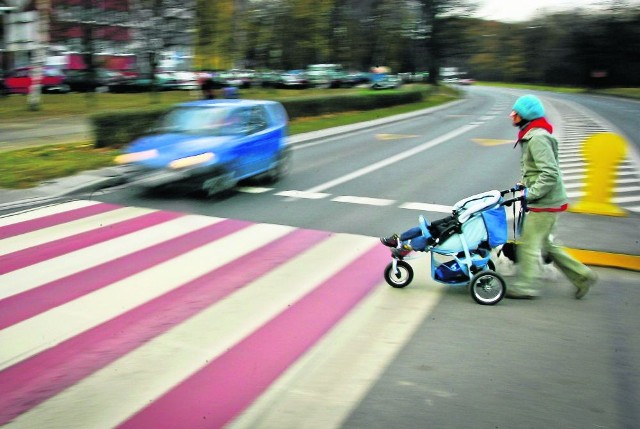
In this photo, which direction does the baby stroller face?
to the viewer's left

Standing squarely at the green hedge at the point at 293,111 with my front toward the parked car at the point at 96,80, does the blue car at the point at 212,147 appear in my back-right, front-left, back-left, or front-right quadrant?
back-left

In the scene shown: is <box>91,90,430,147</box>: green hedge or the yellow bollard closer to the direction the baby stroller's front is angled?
the green hedge

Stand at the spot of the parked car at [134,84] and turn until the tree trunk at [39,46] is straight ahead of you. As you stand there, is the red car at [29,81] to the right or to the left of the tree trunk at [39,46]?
right

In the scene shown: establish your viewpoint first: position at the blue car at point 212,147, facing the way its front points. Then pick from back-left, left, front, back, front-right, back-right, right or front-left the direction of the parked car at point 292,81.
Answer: back-right

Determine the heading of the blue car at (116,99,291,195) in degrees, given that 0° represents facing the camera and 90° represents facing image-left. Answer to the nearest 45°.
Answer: approximately 45°
